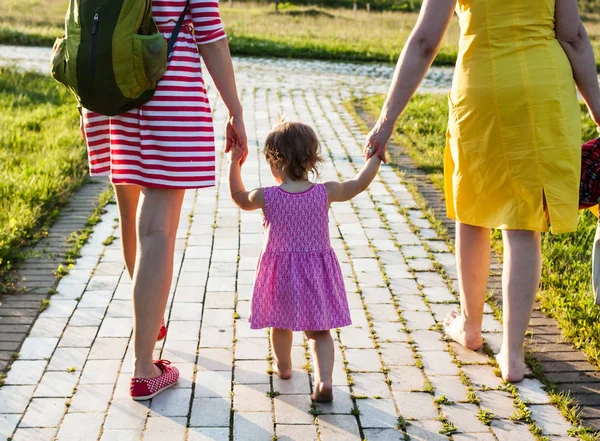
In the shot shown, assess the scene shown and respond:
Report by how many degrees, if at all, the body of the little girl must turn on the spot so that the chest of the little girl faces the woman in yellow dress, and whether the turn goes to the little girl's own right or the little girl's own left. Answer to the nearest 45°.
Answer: approximately 90° to the little girl's own right

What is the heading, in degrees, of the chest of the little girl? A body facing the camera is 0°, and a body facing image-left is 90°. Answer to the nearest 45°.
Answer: approximately 180°

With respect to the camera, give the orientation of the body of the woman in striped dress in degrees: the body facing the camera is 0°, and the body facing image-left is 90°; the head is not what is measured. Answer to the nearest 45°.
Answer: approximately 225°

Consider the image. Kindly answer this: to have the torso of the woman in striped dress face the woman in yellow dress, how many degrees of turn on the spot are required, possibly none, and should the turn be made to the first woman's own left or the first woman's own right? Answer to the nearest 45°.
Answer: approximately 45° to the first woman's own right

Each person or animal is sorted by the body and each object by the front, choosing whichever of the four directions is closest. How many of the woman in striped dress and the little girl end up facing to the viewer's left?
0

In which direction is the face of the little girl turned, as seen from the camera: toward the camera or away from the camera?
away from the camera
